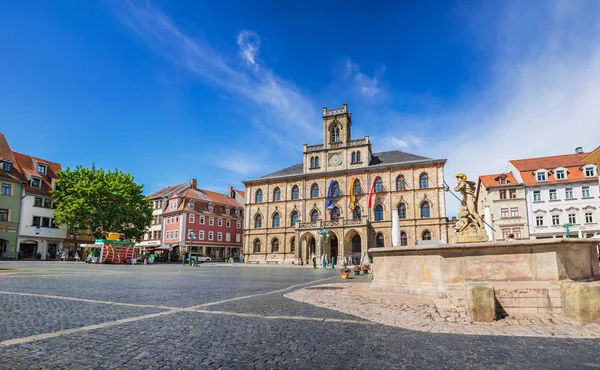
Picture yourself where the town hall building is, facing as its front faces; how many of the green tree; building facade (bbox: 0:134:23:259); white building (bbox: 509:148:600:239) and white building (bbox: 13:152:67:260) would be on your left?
1

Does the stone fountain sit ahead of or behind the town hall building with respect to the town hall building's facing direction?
ahead

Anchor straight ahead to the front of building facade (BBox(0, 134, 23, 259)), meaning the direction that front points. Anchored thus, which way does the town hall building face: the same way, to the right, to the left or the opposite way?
to the right

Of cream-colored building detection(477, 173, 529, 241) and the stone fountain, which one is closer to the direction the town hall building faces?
the stone fountain

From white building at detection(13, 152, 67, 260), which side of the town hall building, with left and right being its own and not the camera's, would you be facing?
right

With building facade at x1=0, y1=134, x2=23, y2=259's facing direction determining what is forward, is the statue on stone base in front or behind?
in front

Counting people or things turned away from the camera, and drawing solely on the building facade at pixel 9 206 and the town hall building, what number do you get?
0

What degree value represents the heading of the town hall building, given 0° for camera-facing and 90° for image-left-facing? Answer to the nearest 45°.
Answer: approximately 0°

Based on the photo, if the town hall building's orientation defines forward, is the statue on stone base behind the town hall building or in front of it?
in front

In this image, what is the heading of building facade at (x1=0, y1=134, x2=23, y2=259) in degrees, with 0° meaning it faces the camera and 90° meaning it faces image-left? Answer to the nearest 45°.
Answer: approximately 315°

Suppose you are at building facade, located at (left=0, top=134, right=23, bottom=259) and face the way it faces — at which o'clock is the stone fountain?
The stone fountain is roughly at 1 o'clock from the building facade.

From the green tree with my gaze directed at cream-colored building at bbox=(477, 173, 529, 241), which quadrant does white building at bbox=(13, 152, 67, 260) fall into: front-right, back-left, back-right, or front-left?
back-left

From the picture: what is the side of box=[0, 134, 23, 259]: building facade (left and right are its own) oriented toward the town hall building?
front
